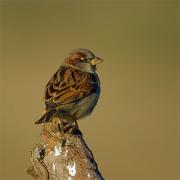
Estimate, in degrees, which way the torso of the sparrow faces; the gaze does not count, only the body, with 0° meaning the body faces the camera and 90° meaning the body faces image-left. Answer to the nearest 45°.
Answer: approximately 270°
